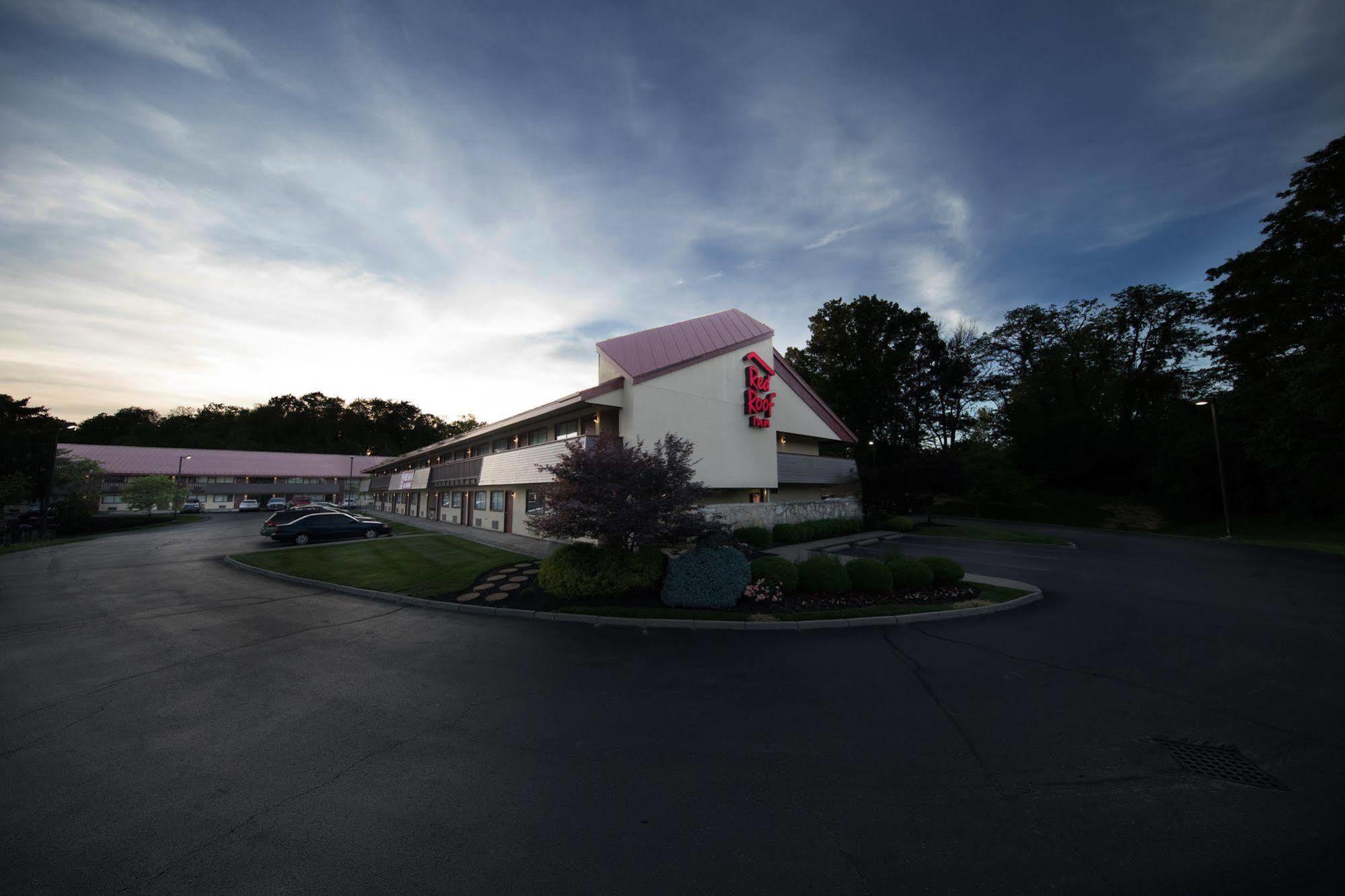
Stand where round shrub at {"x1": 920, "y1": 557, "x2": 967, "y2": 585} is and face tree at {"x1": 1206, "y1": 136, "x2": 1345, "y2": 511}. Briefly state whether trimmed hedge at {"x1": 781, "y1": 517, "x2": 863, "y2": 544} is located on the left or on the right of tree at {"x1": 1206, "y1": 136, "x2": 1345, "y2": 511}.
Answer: left

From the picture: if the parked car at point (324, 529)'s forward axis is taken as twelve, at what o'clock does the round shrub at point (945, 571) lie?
The round shrub is roughly at 2 o'clock from the parked car.

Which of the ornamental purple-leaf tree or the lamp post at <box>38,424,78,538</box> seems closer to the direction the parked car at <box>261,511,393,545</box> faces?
the ornamental purple-leaf tree

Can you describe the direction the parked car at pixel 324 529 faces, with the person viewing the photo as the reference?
facing to the right of the viewer

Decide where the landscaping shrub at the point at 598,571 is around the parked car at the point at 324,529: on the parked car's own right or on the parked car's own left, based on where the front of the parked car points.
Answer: on the parked car's own right

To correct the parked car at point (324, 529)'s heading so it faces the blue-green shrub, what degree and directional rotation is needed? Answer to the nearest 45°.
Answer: approximately 90° to its right

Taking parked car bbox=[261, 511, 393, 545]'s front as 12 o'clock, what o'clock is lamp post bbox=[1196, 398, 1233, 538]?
The lamp post is roughly at 1 o'clock from the parked car.
